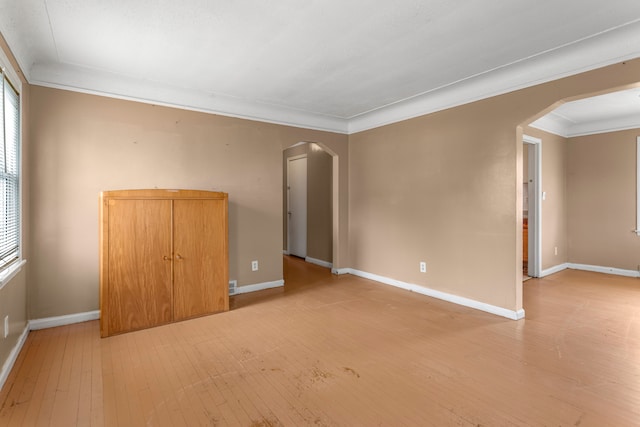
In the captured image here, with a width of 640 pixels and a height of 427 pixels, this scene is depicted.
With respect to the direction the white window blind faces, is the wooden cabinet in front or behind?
in front

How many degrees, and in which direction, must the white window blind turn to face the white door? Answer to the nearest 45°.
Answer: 0° — it already faces it

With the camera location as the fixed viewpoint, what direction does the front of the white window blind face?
facing to the right of the viewer

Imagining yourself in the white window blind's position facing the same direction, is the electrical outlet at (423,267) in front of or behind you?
in front

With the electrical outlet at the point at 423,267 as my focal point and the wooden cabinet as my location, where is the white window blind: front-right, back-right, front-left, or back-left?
back-right
